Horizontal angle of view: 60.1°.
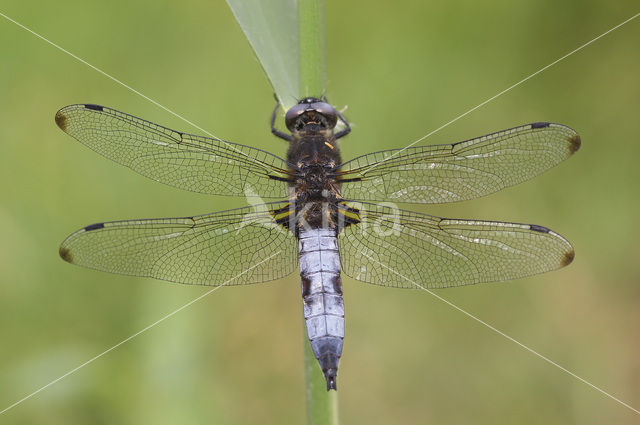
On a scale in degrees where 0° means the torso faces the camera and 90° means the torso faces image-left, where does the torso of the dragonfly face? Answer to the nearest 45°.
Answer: approximately 180°
